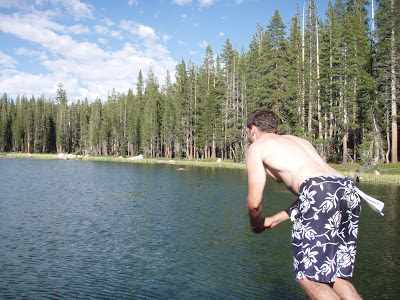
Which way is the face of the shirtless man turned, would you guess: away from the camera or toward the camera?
away from the camera

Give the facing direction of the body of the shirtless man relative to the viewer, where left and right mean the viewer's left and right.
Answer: facing away from the viewer and to the left of the viewer
